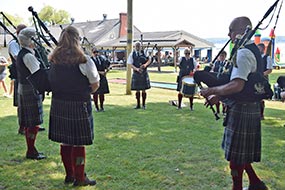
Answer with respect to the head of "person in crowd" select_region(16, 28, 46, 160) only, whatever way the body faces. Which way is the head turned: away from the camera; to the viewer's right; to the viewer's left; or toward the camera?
to the viewer's right

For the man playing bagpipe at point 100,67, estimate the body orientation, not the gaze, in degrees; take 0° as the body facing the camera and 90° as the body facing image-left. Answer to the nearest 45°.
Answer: approximately 0°

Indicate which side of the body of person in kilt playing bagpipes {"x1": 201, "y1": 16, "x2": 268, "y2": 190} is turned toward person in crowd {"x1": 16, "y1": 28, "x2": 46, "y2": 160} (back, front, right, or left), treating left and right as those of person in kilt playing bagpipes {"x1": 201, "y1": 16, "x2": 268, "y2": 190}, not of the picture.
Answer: front

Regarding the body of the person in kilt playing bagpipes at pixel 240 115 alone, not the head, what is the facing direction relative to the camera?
to the viewer's left

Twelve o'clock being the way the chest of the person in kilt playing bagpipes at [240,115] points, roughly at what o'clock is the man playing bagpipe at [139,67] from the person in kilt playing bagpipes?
The man playing bagpipe is roughly at 2 o'clock from the person in kilt playing bagpipes.

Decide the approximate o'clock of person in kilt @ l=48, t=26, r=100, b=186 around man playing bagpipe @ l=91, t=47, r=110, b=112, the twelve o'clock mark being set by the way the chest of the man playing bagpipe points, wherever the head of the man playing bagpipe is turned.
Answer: The person in kilt is roughly at 12 o'clock from the man playing bagpipe.

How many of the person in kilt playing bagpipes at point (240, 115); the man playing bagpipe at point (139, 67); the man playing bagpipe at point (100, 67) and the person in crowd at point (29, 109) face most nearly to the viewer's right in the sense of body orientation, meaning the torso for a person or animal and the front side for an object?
1

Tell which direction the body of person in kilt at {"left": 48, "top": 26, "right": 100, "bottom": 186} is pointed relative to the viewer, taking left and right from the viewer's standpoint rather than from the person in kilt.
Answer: facing away from the viewer and to the right of the viewer

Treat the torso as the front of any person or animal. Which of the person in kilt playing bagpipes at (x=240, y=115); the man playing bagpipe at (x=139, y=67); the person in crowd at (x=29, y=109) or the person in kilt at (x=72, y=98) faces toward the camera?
the man playing bagpipe

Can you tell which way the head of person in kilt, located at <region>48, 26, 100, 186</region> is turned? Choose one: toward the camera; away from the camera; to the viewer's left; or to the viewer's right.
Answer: away from the camera

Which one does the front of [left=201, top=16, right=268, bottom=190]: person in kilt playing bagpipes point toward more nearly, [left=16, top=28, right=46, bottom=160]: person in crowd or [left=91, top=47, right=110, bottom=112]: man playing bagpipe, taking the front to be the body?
the person in crowd

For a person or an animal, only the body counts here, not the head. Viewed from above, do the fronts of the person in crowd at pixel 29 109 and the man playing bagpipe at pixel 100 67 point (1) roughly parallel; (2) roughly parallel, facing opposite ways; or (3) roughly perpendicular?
roughly perpendicular

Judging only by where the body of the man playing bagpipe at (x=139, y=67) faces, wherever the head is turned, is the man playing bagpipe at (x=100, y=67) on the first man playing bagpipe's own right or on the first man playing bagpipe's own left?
on the first man playing bagpipe's own right

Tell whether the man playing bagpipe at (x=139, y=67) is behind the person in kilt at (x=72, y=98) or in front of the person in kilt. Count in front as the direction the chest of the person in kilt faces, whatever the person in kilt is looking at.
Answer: in front

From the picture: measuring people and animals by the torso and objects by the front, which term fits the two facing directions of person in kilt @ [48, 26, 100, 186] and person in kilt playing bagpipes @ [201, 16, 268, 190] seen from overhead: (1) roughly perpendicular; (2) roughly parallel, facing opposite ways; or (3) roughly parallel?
roughly perpendicular
